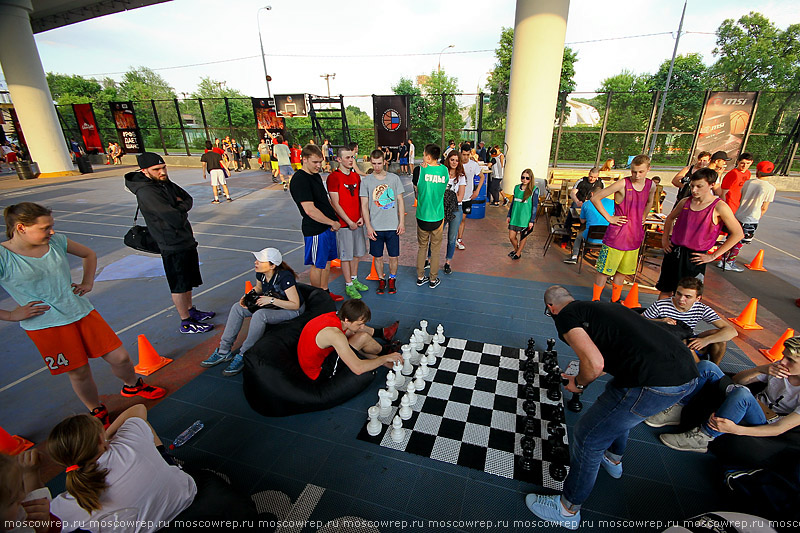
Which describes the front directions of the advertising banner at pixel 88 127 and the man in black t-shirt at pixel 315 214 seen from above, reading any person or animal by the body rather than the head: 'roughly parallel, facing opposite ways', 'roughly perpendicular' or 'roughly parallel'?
roughly parallel

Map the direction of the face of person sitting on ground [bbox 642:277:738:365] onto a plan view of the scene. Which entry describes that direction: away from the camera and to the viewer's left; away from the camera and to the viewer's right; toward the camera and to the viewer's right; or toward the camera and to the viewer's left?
toward the camera and to the viewer's left

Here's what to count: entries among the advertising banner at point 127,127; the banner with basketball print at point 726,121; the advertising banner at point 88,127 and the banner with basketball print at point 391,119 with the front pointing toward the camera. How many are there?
4

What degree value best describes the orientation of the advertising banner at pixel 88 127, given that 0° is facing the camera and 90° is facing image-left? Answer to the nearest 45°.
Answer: approximately 0°

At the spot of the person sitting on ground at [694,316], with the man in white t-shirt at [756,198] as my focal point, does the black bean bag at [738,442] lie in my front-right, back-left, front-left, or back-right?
back-right

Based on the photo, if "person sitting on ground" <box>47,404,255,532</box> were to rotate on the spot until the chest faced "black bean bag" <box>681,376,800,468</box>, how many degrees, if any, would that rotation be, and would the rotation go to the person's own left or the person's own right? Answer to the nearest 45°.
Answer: approximately 90° to the person's own right

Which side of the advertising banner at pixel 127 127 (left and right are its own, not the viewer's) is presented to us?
front

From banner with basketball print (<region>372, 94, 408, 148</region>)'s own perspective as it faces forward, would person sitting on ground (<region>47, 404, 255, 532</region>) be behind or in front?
in front

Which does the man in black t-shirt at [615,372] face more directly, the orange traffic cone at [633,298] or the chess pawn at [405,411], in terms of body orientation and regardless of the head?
the chess pawn

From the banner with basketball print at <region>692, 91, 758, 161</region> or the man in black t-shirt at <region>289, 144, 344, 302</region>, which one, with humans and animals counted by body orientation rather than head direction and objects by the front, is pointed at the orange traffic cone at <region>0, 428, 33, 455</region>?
the banner with basketball print

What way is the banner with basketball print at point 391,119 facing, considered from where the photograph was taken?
facing the viewer

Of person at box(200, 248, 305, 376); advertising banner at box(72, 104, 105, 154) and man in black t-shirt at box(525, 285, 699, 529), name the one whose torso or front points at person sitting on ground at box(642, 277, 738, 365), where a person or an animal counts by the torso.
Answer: the advertising banner

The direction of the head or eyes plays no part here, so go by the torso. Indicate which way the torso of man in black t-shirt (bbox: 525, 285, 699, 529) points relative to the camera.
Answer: to the viewer's left

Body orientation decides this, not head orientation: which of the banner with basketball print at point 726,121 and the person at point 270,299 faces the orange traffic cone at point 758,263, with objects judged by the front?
the banner with basketball print

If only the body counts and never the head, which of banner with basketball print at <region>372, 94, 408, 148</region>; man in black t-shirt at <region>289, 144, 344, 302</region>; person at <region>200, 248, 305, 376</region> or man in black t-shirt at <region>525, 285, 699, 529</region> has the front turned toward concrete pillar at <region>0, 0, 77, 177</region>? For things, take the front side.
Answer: man in black t-shirt at <region>525, 285, 699, 529</region>

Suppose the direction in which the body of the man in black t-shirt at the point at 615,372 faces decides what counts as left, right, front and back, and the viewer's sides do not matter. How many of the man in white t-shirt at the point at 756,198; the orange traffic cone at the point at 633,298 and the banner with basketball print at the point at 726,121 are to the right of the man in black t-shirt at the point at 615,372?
3

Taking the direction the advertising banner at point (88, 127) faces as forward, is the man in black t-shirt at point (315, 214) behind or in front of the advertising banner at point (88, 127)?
in front

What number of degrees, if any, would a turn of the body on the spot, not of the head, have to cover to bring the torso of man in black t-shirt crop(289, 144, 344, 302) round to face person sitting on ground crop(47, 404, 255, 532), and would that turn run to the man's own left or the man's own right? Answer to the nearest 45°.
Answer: approximately 45° to the man's own right

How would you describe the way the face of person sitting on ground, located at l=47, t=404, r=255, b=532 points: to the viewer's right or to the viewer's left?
to the viewer's right

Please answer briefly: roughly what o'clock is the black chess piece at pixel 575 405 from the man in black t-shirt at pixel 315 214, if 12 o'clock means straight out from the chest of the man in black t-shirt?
The black chess piece is roughly at 12 o'clock from the man in black t-shirt.
